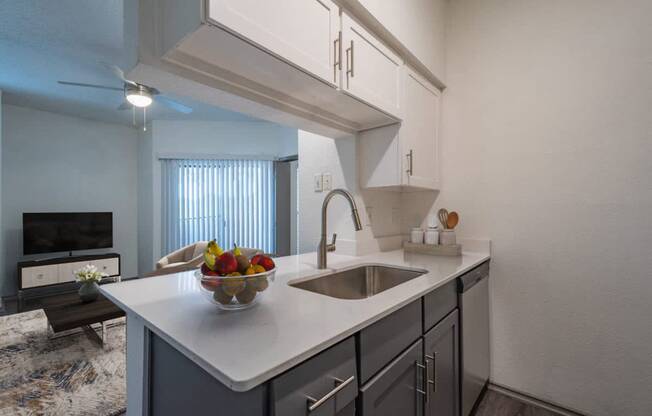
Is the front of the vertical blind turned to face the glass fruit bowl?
yes

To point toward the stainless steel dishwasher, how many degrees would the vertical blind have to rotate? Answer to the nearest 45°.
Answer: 0° — it already faces it

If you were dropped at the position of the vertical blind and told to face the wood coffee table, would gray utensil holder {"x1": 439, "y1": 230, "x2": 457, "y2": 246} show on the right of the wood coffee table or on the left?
left

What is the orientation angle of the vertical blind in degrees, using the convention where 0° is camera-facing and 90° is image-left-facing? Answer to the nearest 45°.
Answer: approximately 0°

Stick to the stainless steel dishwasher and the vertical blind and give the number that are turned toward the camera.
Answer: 1
